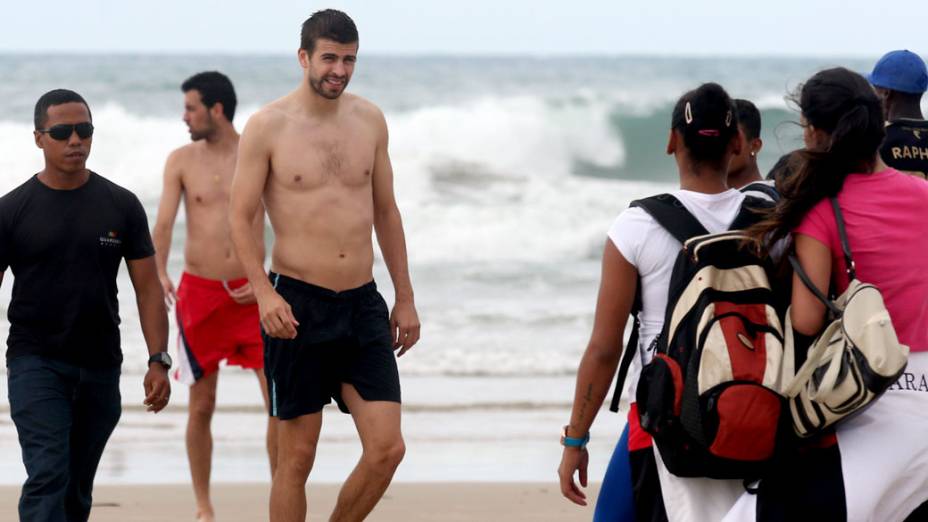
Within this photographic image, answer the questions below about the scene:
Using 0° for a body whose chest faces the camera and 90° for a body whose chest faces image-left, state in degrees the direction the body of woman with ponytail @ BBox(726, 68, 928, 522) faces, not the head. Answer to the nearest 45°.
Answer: approximately 135°

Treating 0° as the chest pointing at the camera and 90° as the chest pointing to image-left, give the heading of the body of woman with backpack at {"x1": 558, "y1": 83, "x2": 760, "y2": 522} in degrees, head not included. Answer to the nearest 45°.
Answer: approximately 180°

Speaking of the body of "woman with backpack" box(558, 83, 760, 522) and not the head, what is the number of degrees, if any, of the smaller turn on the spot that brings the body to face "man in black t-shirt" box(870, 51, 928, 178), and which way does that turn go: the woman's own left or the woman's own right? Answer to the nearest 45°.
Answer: approximately 45° to the woman's own right

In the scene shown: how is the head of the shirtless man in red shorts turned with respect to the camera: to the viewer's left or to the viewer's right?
to the viewer's left

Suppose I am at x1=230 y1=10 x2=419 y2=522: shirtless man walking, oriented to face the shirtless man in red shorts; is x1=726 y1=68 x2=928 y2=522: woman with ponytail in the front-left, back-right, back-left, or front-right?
back-right

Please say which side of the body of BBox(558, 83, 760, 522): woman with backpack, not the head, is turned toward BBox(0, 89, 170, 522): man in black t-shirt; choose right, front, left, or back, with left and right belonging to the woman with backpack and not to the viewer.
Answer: left

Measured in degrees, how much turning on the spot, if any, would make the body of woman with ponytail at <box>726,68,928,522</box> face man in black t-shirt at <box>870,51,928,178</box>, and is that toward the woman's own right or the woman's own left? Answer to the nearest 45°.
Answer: approximately 45° to the woman's own right

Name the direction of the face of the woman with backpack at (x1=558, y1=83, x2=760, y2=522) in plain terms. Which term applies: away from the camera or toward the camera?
away from the camera
